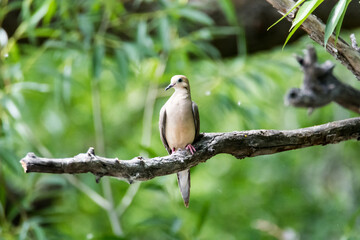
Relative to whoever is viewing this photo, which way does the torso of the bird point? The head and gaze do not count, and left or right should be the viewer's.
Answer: facing the viewer

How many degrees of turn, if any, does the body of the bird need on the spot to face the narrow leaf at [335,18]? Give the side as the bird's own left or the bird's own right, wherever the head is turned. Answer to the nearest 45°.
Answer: approximately 45° to the bird's own left

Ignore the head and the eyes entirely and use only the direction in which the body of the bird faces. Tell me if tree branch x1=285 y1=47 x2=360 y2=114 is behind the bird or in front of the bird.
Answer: behind

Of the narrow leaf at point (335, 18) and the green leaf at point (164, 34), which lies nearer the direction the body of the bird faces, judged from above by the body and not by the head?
the narrow leaf

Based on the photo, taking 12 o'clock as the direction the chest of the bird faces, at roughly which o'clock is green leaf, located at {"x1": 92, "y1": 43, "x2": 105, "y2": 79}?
The green leaf is roughly at 5 o'clock from the bird.

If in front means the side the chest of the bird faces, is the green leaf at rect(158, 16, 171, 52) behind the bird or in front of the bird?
behind
